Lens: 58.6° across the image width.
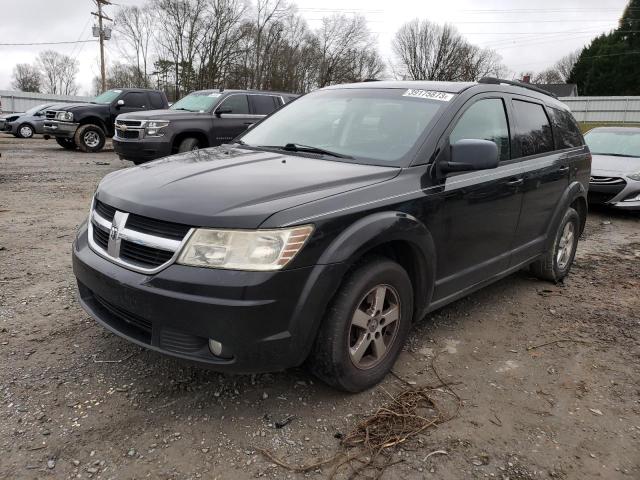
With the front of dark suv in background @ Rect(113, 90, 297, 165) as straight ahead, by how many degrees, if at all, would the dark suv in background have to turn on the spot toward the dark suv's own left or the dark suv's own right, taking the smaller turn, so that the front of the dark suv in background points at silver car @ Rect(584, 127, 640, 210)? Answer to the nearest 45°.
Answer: approximately 90° to the dark suv's own left

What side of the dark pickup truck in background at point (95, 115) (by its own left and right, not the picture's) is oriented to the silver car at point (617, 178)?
left

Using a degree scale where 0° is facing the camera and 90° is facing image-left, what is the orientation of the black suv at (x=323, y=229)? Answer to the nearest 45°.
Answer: approximately 45°

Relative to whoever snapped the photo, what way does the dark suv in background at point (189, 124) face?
facing the viewer and to the left of the viewer

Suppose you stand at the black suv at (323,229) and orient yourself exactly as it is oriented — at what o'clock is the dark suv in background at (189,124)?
The dark suv in background is roughly at 4 o'clock from the black suv.

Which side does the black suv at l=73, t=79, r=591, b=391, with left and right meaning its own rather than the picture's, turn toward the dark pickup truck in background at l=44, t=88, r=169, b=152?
right

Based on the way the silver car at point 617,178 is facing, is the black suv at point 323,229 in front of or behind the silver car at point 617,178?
in front

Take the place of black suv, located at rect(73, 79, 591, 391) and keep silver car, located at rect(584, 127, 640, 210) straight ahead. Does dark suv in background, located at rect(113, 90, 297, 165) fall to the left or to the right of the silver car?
left

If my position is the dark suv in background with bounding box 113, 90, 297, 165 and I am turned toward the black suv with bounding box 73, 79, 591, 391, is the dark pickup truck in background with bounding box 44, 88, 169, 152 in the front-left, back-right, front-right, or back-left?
back-right
